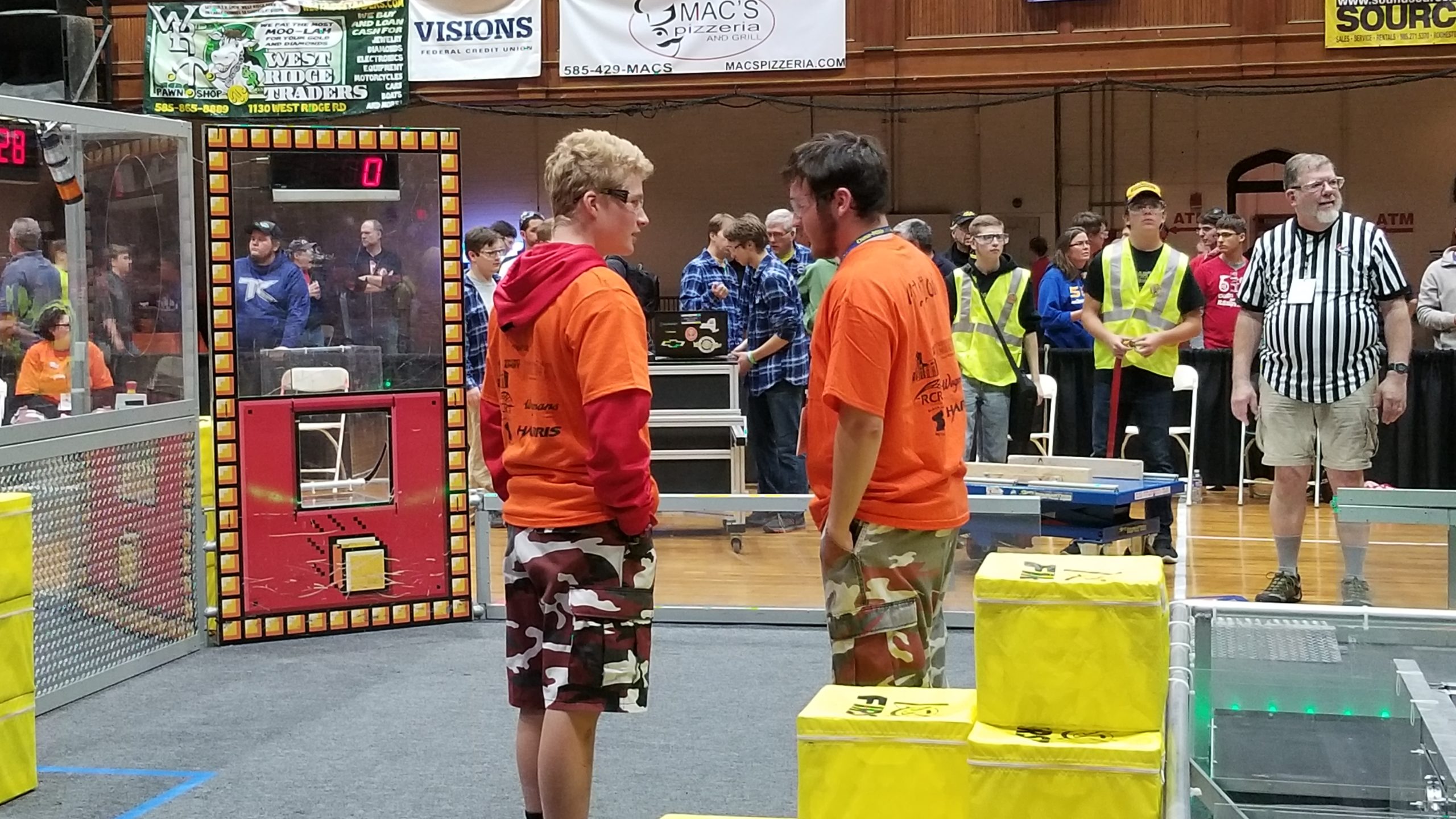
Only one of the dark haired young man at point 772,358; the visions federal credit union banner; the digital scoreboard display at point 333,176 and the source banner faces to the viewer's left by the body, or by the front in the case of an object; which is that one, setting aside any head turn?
the dark haired young man

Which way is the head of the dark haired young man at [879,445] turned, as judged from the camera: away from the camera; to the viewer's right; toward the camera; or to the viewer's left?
to the viewer's left

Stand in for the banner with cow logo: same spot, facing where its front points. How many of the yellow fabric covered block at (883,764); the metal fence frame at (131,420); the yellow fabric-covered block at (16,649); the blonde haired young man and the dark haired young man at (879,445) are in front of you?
5

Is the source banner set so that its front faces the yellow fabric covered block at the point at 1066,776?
yes

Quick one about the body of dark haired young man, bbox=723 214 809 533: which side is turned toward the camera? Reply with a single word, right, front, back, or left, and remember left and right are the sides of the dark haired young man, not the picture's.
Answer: left

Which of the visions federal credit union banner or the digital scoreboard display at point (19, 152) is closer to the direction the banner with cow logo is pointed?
the digital scoreboard display

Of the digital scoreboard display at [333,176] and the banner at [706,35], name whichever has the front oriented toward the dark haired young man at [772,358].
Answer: the banner

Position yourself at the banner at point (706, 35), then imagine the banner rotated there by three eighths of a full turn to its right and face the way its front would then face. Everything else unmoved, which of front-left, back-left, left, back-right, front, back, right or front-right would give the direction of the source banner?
back-right

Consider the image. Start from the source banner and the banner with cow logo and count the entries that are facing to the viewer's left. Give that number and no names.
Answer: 0

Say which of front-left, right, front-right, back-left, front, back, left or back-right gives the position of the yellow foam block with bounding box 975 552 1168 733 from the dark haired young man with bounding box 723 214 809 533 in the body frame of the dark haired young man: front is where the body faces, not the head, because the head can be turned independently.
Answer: left

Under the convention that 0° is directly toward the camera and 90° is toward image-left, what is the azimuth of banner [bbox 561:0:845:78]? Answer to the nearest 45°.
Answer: approximately 0°

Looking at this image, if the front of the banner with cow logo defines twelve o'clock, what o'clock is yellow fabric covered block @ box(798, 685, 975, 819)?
The yellow fabric covered block is roughly at 12 o'clock from the banner with cow logo.

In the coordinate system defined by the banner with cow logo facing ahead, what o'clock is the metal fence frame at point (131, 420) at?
The metal fence frame is roughly at 12 o'clock from the banner with cow logo.

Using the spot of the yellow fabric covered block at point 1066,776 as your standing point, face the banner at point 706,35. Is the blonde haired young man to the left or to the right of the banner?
left

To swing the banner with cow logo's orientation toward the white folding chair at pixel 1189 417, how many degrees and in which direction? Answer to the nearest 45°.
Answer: approximately 45° to its left

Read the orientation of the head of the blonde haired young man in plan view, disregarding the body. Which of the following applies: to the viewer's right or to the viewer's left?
to the viewer's right
